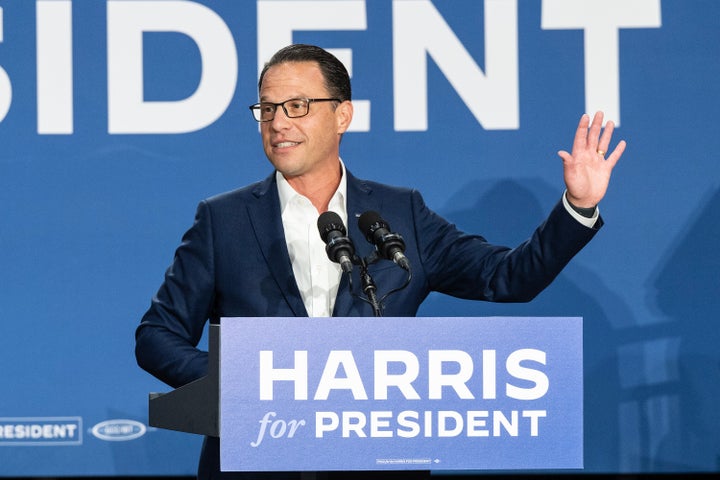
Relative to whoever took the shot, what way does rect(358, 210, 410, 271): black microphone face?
facing away from the viewer and to the left of the viewer

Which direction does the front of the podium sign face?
toward the camera

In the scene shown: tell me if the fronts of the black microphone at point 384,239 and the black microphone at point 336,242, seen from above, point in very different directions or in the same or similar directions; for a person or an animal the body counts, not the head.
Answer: same or similar directions

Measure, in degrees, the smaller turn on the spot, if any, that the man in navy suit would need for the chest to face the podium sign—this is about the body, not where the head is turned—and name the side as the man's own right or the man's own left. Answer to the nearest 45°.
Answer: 0° — they already face it

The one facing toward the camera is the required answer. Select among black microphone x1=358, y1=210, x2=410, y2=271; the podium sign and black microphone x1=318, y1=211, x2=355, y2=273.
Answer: the podium sign

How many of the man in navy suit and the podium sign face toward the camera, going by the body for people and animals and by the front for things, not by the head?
2

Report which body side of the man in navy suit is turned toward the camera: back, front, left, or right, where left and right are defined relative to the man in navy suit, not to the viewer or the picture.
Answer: front

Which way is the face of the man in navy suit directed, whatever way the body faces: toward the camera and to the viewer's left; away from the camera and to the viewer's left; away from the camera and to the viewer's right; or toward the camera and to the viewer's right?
toward the camera and to the viewer's left

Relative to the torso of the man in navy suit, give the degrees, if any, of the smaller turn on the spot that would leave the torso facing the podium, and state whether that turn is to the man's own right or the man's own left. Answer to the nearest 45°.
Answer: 0° — they already face it

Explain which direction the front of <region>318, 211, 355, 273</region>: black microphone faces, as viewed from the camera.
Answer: facing away from the viewer and to the left of the viewer

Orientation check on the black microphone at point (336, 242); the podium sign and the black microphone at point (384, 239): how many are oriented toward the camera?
1
